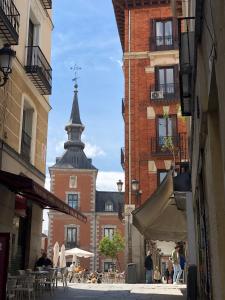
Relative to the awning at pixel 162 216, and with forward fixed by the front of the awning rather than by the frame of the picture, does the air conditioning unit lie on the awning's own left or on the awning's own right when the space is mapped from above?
on the awning's own right

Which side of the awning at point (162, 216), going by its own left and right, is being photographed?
left

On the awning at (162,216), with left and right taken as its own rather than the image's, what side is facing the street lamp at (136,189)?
right

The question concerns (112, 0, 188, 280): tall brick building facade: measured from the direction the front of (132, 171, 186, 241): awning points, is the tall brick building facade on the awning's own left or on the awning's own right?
on the awning's own right
